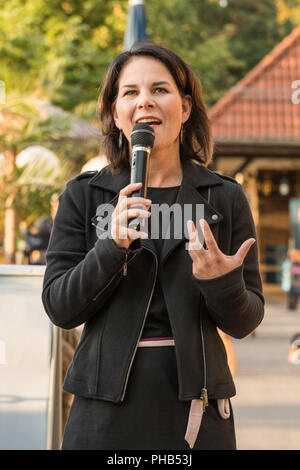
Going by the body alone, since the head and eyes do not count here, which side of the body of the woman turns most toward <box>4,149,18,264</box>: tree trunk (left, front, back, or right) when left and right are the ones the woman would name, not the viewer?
back

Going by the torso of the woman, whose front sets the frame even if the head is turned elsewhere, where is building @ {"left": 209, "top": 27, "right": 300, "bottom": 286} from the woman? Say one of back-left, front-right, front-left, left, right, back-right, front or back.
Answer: back

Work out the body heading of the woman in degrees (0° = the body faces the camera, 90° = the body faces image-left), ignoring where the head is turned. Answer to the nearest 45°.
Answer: approximately 0°
